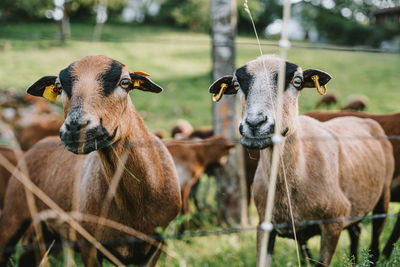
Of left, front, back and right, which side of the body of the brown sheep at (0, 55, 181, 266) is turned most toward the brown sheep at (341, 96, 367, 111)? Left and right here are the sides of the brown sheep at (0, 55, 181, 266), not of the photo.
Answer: left

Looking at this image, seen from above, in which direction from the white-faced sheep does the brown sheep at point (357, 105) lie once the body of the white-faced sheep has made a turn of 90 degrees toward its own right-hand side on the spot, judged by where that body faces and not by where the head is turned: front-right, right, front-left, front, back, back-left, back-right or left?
front-right

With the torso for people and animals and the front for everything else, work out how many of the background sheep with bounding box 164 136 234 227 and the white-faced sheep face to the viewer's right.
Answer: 1

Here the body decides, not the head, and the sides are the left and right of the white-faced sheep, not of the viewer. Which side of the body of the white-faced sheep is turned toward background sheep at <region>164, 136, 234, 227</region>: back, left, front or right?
right

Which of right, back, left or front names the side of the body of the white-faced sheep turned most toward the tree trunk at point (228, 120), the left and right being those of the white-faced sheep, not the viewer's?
right

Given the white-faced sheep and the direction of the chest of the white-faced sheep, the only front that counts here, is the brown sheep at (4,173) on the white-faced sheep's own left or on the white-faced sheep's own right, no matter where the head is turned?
on the white-faced sheep's own right

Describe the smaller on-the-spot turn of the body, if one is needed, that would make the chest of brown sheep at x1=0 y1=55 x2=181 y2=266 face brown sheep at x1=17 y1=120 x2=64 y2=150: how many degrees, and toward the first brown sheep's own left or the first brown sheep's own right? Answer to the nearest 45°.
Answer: approximately 135° to the first brown sheep's own left

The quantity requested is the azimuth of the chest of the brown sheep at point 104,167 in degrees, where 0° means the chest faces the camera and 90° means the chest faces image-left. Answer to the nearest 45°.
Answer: approximately 315°

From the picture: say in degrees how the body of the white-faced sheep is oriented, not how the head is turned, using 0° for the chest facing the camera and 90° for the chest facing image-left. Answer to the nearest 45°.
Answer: approximately 45°

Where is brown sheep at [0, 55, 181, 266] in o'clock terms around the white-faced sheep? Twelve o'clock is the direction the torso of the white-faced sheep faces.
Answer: The brown sheep is roughly at 1 o'clock from the white-faced sheep.

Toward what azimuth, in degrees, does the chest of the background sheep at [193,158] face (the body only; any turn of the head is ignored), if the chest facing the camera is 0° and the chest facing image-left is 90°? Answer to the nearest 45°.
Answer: approximately 270°
